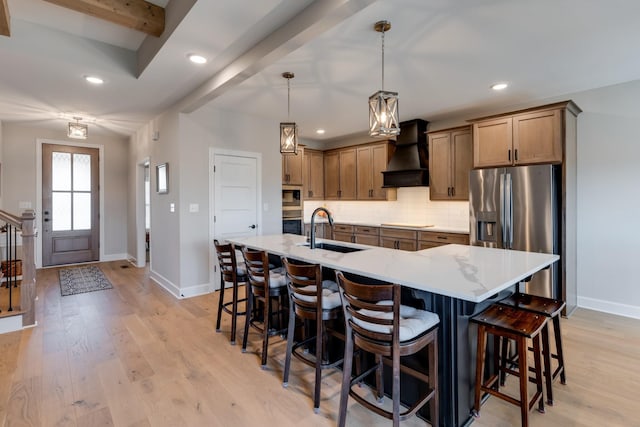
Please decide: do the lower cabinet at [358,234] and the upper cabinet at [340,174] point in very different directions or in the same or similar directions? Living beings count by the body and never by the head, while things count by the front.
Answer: same or similar directions

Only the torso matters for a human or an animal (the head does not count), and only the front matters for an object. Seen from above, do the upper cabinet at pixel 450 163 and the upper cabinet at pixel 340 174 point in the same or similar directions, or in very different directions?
same or similar directions

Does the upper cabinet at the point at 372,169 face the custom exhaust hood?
no

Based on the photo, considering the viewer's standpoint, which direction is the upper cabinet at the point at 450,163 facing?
facing the viewer and to the left of the viewer

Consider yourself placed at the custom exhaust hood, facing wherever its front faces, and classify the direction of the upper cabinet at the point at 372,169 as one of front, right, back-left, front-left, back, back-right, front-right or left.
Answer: right

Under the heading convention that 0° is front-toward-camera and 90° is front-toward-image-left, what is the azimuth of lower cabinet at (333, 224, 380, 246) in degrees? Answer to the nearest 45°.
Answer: approximately 45°

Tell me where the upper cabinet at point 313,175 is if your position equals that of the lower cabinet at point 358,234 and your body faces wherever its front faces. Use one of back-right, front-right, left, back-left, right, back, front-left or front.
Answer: right

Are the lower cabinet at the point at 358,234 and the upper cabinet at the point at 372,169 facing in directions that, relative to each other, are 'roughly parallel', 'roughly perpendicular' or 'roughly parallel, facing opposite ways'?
roughly parallel

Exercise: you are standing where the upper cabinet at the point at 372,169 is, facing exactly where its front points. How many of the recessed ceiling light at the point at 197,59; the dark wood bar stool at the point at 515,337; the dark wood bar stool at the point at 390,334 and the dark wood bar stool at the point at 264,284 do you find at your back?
0

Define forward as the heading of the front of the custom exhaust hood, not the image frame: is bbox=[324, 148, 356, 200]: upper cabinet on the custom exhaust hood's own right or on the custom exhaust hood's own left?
on the custom exhaust hood's own right

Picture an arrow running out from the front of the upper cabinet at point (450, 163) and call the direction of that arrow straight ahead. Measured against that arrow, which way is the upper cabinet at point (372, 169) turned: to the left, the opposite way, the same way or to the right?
the same way

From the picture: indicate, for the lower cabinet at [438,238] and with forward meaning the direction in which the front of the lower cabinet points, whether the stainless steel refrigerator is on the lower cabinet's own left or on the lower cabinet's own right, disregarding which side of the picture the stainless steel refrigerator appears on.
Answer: on the lower cabinet's own left

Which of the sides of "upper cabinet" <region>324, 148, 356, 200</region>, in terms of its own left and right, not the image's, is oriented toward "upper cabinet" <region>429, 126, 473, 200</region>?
left

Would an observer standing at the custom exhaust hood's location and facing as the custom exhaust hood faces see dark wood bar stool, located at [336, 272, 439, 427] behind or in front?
in front

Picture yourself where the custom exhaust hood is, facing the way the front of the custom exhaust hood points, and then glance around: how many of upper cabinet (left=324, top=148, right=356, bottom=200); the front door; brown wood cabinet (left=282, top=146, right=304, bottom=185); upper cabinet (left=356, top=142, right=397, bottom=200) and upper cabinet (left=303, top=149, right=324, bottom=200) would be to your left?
0

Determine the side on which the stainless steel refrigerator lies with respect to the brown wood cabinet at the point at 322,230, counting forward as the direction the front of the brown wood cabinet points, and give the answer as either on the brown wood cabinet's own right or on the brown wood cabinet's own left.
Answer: on the brown wood cabinet's own left

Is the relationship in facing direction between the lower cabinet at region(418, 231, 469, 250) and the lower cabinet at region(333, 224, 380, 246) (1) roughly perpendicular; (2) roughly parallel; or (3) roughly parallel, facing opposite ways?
roughly parallel
